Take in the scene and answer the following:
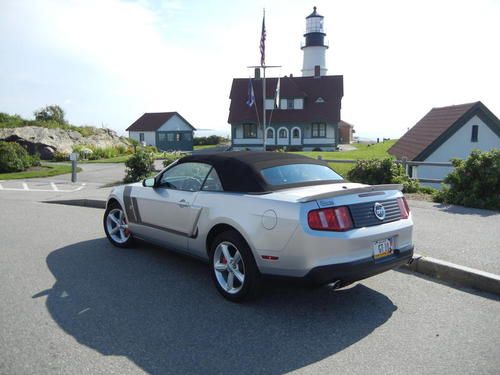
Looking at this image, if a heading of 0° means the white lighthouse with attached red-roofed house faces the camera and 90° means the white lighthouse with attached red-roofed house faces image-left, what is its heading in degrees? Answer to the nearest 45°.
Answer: approximately 0°

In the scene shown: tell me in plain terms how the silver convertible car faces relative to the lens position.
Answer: facing away from the viewer and to the left of the viewer

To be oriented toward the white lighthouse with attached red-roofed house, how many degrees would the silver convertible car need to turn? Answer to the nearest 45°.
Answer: approximately 45° to its right

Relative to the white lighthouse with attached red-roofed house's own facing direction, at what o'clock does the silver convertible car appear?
The silver convertible car is roughly at 12 o'clock from the white lighthouse with attached red-roofed house.

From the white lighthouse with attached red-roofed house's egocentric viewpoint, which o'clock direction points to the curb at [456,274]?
The curb is roughly at 12 o'clock from the white lighthouse with attached red-roofed house.

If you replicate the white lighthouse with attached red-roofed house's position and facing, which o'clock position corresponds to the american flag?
The american flag is roughly at 12 o'clock from the white lighthouse with attached red-roofed house.

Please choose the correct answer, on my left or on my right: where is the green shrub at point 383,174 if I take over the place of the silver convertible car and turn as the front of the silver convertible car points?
on my right

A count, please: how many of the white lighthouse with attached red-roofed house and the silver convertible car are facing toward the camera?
1

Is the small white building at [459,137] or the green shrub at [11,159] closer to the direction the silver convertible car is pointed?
the green shrub

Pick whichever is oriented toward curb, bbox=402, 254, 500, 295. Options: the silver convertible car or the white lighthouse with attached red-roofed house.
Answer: the white lighthouse with attached red-roofed house

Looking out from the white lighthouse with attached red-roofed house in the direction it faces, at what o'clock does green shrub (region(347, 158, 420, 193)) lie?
The green shrub is roughly at 12 o'clock from the white lighthouse with attached red-roofed house.
